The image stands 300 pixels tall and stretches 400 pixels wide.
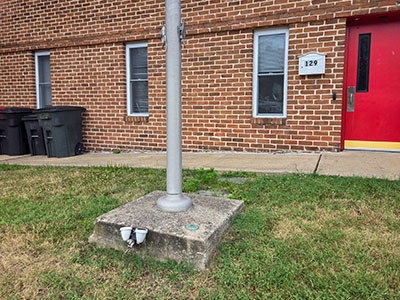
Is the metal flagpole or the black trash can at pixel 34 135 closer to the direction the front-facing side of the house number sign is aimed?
the metal flagpole

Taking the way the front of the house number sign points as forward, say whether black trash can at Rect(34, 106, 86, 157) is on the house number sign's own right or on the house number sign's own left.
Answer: on the house number sign's own right

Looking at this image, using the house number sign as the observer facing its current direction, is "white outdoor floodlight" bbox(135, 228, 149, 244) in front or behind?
in front

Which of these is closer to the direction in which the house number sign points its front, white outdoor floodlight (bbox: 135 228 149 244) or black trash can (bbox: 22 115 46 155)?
the white outdoor floodlight

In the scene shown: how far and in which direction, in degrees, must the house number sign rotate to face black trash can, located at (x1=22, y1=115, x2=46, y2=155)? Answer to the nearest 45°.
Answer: approximately 90° to its right

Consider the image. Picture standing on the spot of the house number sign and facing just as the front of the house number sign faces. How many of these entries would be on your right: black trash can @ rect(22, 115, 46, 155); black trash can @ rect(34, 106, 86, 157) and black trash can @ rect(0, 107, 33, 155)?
3

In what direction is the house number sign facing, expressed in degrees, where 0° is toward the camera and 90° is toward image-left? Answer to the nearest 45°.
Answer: approximately 0°

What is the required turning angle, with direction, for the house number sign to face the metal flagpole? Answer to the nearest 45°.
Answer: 0° — it already faces it

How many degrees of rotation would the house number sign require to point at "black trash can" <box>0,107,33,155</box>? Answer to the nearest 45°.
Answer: approximately 90° to its right
